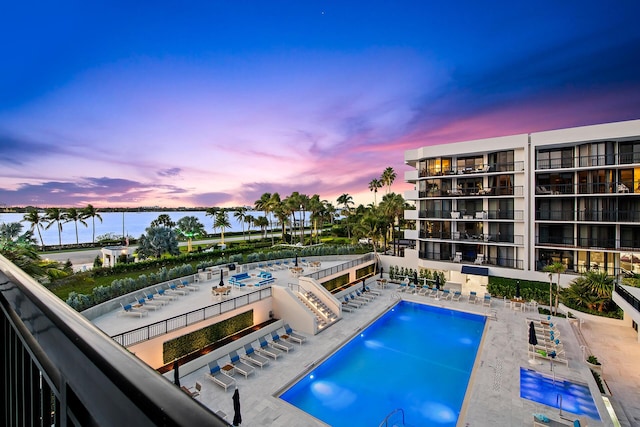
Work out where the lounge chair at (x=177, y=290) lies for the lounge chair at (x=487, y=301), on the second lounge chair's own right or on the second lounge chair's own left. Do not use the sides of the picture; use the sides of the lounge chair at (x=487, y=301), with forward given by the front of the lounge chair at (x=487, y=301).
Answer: on the second lounge chair's own right

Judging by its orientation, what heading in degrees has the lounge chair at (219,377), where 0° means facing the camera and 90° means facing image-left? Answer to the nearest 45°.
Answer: approximately 315°

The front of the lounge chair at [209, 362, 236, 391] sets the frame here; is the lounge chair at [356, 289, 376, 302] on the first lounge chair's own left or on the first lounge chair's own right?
on the first lounge chair's own left

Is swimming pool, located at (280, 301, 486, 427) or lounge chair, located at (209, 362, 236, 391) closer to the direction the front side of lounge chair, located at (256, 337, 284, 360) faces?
the swimming pool

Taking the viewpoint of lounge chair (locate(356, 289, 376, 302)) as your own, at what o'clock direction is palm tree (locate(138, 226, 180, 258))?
The palm tree is roughly at 5 o'clock from the lounge chair.

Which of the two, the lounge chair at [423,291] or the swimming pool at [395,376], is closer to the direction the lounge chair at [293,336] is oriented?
the swimming pool

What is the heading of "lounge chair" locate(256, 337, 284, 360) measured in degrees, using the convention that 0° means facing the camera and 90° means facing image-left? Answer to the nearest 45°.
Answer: approximately 315°

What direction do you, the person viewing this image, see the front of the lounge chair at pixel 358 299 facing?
facing the viewer and to the right of the viewer

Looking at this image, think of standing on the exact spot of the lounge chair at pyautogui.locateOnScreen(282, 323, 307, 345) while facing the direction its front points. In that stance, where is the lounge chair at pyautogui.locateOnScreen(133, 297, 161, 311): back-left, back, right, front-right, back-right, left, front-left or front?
back-right

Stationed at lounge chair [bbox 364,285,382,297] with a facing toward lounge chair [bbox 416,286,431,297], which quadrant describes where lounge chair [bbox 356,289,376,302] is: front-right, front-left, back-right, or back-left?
back-right

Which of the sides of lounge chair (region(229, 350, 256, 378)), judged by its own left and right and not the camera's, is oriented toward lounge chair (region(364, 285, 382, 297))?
left

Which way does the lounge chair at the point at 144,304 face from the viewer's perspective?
to the viewer's right

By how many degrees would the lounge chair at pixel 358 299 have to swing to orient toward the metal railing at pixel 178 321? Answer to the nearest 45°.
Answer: approximately 90° to its right

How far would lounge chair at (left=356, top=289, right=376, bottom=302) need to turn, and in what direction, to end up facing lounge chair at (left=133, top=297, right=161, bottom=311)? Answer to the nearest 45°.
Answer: approximately 90° to its right

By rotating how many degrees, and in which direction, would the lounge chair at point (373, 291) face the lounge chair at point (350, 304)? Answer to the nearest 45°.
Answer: approximately 90° to its right
